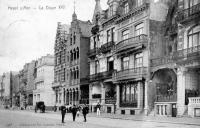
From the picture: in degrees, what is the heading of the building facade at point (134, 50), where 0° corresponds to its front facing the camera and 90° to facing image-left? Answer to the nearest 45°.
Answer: approximately 45°

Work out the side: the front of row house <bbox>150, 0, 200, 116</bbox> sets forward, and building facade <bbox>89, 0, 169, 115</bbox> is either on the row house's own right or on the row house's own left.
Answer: on the row house's own right

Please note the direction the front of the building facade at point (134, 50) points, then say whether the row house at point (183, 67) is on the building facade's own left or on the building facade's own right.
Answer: on the building facade's own left

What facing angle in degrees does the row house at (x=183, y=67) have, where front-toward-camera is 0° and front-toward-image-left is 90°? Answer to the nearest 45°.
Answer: approximately 45°
